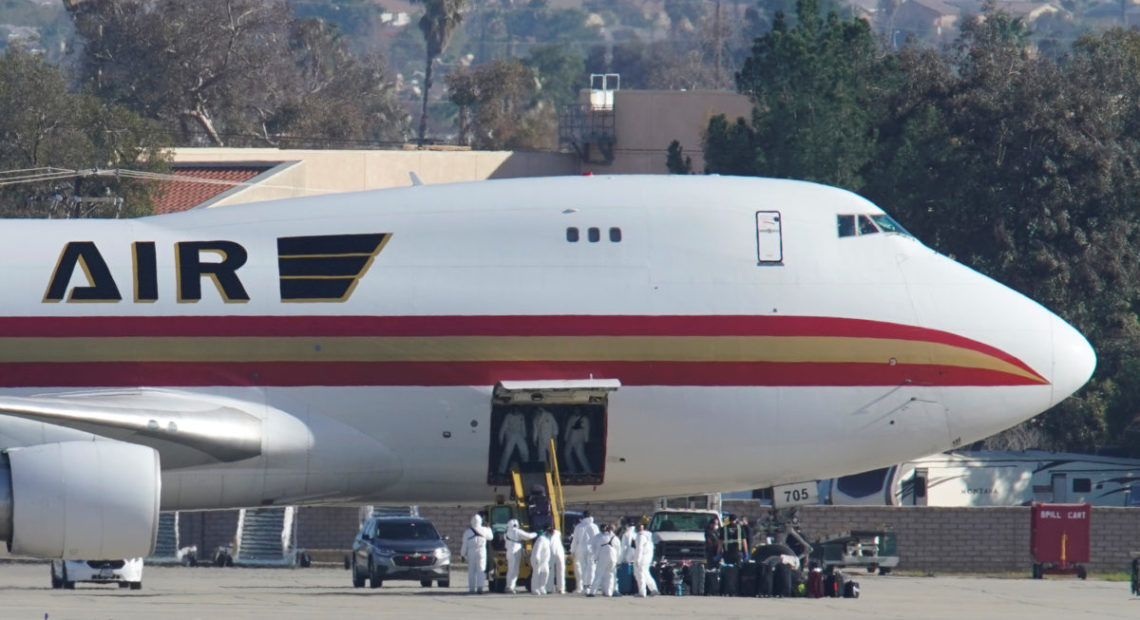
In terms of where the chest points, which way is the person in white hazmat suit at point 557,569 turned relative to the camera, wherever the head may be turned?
away from the camera

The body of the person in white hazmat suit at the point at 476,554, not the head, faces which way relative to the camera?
away from the camera

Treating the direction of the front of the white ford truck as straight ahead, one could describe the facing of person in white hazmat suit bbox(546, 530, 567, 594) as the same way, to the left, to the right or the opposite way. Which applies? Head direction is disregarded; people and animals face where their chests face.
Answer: the opposite way

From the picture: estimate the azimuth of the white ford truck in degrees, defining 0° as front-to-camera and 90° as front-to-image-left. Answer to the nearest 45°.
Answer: approximately 0°

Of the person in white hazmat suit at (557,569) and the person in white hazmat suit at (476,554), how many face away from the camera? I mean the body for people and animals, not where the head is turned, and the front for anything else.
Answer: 2

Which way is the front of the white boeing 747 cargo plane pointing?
to the viewer's right
